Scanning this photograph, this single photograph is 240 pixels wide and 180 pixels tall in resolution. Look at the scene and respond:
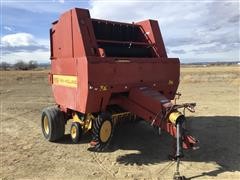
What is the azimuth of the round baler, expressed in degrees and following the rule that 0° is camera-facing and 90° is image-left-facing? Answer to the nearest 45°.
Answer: approximately 315°
